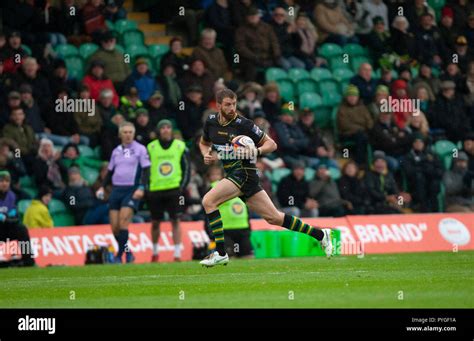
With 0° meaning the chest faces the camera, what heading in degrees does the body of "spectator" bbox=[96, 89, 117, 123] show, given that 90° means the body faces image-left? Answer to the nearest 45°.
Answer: approximately 0°

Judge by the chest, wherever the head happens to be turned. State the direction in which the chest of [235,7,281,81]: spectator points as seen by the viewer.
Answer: toward the camera

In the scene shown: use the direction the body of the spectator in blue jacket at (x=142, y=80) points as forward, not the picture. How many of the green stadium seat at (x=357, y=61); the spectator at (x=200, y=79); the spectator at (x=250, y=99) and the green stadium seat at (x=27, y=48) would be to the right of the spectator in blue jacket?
1

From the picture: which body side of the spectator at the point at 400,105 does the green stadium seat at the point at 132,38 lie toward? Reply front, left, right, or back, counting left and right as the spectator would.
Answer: right

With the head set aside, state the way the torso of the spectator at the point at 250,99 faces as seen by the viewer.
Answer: toward the camera

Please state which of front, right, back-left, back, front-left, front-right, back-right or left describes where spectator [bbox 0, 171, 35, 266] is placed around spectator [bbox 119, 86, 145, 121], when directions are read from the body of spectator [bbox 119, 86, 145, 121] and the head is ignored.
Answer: front-right

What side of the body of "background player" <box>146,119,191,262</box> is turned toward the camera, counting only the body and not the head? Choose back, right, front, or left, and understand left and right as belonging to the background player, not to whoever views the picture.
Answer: front

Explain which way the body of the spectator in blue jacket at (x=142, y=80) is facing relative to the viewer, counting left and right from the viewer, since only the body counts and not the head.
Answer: facing the viewer

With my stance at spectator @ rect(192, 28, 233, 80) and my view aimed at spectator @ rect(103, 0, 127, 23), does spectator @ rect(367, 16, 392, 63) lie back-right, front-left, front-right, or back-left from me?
back-right
